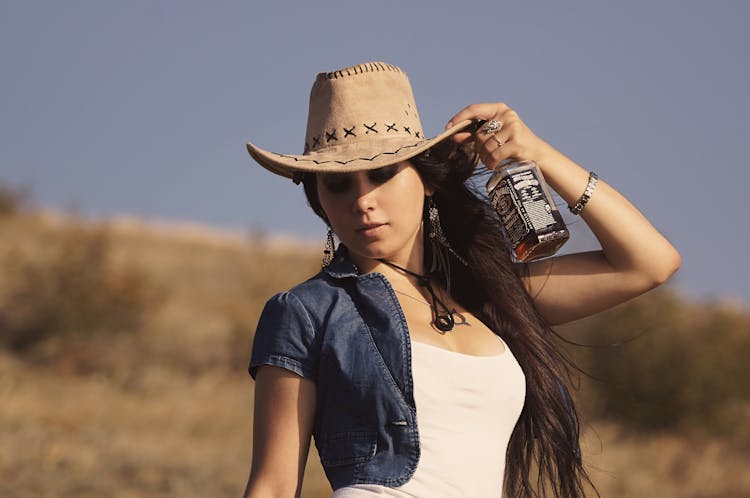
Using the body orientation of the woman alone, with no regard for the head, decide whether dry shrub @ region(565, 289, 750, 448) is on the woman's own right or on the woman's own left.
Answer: on the woman's own left

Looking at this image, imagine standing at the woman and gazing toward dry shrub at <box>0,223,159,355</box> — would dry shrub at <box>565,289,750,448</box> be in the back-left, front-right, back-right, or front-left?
front-right

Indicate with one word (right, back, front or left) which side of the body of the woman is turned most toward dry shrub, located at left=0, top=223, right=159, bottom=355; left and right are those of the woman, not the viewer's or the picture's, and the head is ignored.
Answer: back

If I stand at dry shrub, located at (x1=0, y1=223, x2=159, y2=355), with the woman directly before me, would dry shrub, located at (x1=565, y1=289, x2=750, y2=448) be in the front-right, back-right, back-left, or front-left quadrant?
front-left
